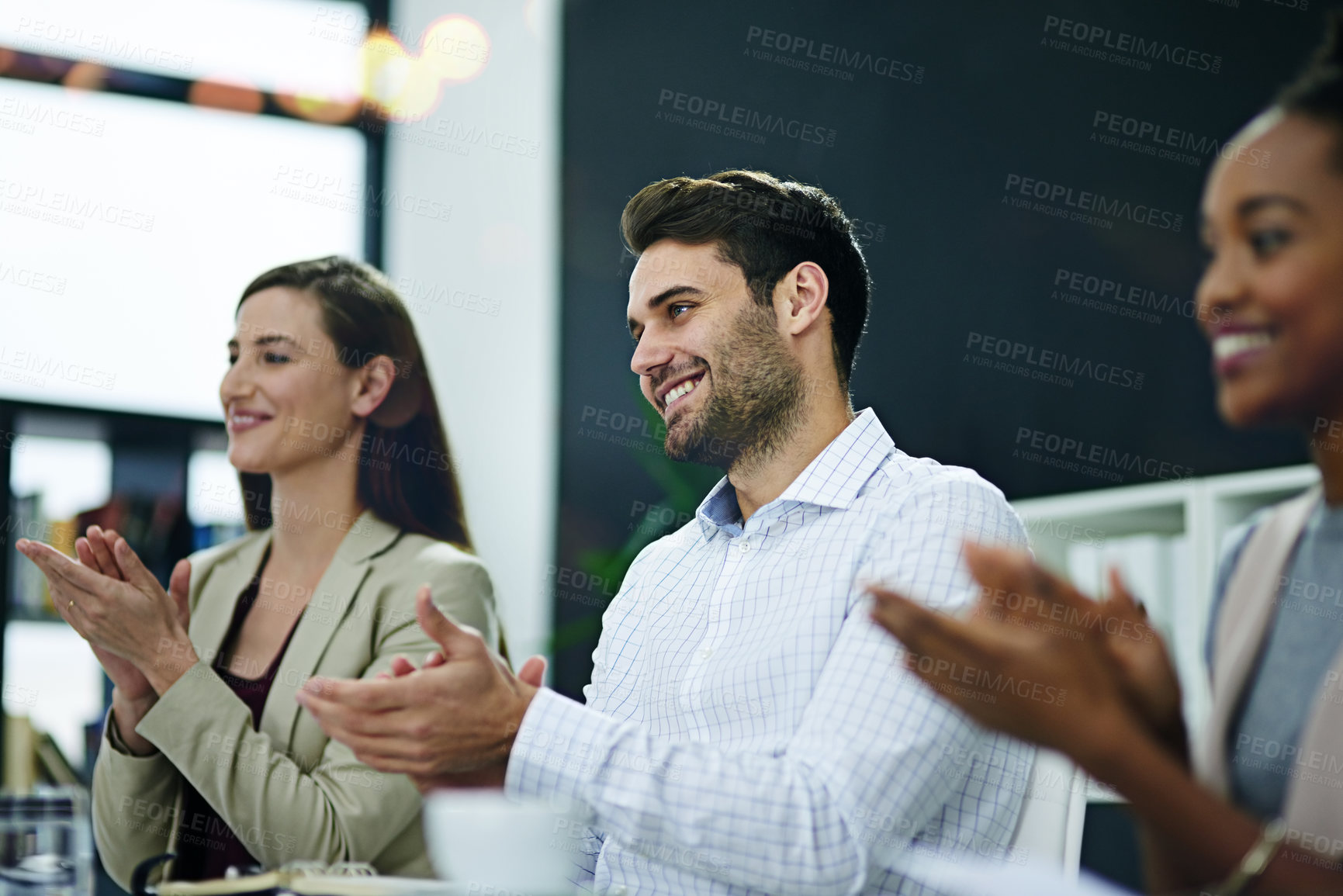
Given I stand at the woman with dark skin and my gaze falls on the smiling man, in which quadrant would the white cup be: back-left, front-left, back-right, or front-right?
front-left

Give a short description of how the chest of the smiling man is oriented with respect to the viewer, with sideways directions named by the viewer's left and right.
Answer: facing the viewer and to the left of the viewer

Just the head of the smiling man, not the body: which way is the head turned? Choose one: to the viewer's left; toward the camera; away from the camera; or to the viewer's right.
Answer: to the viewer's left

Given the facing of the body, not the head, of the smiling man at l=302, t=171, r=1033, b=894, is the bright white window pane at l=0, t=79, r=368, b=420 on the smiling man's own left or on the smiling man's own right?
on the smiling man's own right

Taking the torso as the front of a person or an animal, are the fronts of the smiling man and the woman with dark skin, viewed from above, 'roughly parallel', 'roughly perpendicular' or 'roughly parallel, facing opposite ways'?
roughly parallel

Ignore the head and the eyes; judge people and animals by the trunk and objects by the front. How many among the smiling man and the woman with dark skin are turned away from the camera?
0

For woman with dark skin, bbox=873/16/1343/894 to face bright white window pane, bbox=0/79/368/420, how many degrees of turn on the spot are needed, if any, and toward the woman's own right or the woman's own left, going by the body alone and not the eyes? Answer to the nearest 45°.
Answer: approximately 90° to the woman's own right

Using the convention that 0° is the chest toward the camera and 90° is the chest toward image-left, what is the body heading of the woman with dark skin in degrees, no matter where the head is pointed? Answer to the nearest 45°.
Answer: approximately 45°
